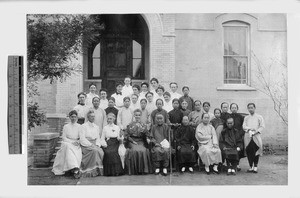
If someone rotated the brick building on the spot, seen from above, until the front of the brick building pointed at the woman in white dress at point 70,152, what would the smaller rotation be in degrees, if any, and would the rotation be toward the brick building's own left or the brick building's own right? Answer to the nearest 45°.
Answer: approximately 90° to the brick building's own right

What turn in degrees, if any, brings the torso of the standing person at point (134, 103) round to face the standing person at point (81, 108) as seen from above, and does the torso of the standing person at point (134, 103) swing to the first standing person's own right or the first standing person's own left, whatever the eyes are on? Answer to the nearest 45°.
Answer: approximately 90° to the first standing person's own right

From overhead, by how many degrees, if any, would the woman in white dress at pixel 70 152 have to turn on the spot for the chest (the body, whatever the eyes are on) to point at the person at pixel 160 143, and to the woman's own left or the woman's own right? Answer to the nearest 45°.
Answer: approximately 45° to the woman's own left

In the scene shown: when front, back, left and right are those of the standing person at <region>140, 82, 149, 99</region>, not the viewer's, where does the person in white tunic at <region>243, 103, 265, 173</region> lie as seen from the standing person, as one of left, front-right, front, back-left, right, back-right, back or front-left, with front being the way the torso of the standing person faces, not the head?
left

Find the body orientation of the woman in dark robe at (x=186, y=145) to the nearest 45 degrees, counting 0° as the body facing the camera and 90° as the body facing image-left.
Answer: approximately 0°

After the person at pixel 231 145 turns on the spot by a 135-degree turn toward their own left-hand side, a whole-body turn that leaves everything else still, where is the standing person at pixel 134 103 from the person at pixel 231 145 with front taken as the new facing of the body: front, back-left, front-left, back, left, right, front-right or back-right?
back-left

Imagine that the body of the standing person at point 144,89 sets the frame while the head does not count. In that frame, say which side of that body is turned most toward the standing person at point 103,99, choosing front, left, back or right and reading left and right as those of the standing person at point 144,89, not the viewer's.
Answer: right

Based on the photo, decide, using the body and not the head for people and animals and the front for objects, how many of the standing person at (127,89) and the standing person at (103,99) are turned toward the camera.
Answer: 2

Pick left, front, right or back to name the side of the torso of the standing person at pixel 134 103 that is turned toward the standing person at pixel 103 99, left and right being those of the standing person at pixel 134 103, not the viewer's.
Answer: right

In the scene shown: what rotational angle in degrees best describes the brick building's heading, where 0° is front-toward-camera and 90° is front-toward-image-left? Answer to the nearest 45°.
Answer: approximately 0°
